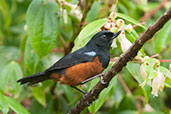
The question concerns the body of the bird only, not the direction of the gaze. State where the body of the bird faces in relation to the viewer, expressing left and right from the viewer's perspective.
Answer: facing to the right of the viewer

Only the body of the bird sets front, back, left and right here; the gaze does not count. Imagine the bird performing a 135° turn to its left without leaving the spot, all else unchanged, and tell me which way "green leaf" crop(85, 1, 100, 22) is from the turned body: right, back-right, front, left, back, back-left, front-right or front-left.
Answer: right

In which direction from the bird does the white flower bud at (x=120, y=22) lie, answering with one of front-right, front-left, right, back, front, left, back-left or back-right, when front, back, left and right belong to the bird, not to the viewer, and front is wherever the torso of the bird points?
front-right

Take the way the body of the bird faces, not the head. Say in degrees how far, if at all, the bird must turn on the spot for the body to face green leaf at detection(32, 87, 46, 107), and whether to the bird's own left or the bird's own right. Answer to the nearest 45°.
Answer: approximately 135° to the bird's own left

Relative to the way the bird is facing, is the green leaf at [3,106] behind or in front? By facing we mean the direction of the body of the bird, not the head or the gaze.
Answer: behind

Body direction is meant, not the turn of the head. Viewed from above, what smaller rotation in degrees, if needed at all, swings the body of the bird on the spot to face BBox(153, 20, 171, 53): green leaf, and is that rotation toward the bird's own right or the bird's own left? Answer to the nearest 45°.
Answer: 0° — it already faces it
